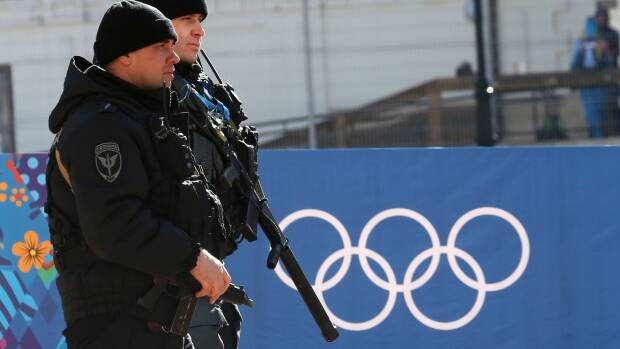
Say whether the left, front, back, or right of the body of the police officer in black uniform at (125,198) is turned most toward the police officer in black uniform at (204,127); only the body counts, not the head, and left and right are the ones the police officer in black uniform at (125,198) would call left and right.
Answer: left

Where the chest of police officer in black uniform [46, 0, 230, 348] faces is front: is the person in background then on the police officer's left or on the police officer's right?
on the police officer's left

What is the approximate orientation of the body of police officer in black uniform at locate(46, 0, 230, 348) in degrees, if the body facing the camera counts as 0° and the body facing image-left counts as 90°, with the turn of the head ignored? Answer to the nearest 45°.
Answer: approximately 270°

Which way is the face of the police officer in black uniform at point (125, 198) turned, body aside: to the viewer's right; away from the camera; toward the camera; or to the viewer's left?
to the viewer's right

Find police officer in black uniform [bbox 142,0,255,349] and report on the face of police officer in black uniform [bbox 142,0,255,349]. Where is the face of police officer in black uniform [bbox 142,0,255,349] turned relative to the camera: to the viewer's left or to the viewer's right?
to the viewer's right
